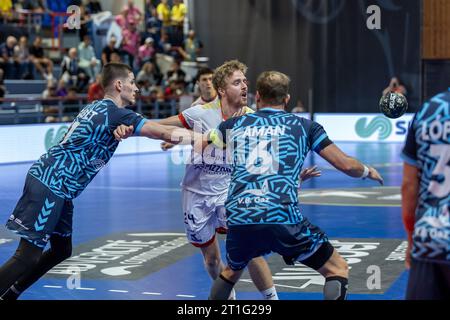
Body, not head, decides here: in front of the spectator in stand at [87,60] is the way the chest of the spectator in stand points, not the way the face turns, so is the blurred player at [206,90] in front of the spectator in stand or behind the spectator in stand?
in front

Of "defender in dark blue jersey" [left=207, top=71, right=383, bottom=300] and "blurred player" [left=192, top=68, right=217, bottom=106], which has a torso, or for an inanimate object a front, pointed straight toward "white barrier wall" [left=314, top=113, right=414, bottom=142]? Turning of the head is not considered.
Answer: the defender in dark blue jersey

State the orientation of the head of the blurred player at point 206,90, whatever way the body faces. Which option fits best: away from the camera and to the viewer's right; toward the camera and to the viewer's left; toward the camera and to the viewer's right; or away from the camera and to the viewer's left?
toward the camera and to the viewer's right

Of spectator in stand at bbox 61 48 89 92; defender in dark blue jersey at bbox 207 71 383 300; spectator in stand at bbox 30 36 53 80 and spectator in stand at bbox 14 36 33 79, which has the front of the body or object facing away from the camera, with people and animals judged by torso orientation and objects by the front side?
the defender in dark blue jersey

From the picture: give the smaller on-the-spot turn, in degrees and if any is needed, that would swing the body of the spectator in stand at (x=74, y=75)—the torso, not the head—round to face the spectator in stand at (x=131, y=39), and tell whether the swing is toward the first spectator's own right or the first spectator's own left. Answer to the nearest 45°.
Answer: approximately 90° to the first spectator's own left

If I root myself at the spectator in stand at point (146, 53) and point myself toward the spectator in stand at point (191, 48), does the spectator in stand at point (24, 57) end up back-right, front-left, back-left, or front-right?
back-left

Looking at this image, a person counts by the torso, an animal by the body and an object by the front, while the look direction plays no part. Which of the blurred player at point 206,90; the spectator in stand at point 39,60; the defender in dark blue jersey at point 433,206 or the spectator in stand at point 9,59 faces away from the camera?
the defender in dark blue jersey

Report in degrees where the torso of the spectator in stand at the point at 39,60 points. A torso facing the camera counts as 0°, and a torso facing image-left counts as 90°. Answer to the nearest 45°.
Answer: approximately 315°

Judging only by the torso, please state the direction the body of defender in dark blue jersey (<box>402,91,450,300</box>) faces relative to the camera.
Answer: away from the camera

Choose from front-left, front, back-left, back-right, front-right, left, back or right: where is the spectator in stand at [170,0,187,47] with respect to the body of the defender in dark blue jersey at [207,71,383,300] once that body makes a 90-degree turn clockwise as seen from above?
left

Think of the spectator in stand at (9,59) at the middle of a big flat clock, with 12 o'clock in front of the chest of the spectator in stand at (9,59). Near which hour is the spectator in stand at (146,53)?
the spectator in stand at (146,53) is roughly at 10 o'clock from the spectator in stand at (9,59).

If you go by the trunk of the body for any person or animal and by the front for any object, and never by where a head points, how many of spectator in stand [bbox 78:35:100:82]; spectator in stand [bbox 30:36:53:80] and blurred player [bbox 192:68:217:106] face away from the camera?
0

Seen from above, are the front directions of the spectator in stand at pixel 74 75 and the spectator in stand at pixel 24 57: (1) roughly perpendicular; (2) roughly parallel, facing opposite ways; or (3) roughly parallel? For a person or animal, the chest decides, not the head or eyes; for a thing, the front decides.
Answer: roughly parallel

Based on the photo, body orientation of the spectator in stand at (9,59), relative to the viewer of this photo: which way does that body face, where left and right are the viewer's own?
facing the viewer and to the right of the viewer

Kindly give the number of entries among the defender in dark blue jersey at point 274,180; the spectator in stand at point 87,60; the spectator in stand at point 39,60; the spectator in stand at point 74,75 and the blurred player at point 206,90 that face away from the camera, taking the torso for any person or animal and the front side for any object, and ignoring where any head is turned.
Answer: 1

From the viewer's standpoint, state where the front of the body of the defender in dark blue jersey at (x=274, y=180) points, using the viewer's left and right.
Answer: facing away from the viewer
